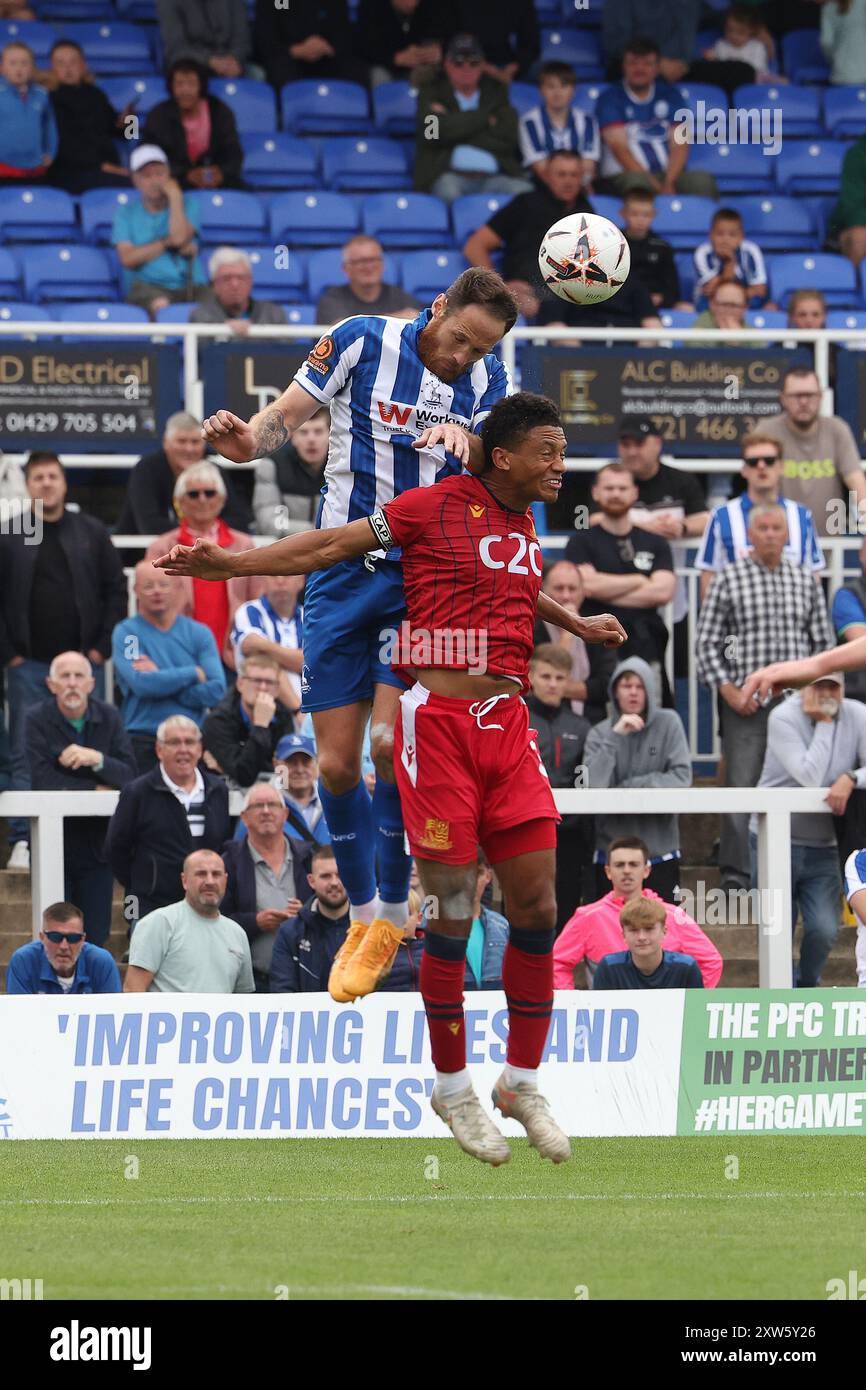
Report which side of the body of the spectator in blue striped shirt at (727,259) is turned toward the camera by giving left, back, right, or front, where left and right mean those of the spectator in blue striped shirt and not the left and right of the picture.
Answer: front

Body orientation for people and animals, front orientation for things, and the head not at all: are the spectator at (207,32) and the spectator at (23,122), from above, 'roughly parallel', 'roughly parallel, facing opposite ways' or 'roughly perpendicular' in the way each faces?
roughly parallel

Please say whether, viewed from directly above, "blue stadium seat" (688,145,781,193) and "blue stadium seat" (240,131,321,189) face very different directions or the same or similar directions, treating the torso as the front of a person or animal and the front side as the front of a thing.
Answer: same or similar directions

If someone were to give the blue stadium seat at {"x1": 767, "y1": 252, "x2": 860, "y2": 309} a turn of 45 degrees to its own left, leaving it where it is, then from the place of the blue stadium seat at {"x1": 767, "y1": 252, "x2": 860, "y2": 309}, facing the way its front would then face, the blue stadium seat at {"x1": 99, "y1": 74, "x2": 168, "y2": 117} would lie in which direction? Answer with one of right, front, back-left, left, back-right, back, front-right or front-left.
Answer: back-right

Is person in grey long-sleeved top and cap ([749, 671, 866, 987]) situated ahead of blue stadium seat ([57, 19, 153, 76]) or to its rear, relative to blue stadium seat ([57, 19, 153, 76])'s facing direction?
ahead

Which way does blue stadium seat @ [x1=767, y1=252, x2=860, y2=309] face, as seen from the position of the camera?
facing the viewer

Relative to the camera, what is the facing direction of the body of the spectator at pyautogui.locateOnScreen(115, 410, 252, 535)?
toward the camera

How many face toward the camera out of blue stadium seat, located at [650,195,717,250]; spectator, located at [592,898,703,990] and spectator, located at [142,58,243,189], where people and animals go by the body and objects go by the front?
3

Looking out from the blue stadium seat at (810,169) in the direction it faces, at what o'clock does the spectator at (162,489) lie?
The spectator is roughly at 1 o'clock from the blue stadium seat.

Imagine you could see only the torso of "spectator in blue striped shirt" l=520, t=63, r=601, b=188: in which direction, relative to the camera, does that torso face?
toward the camera

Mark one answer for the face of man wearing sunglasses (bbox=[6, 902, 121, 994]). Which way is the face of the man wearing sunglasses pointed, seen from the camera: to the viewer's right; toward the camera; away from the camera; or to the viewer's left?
toward the camera

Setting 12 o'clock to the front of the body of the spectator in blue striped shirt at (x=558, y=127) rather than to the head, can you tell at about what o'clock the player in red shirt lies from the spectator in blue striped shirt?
The player in red shirt is roughly at 12 o'clock from the spectator in blue striped shirt.

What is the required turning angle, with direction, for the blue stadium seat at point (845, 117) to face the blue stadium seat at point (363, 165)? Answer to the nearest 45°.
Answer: approximately 45° to its right

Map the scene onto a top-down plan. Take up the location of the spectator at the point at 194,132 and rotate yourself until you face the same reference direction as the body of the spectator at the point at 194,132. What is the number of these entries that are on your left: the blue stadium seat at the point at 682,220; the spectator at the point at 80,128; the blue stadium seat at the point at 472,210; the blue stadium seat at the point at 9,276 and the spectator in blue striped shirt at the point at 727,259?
3

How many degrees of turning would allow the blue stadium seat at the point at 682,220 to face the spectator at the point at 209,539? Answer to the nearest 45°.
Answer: approximately 45° to its right

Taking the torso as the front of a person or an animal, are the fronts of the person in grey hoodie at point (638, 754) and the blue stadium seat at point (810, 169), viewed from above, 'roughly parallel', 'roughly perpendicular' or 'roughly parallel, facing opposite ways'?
roughly parallel
